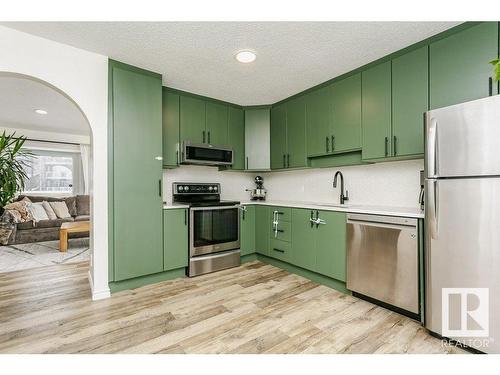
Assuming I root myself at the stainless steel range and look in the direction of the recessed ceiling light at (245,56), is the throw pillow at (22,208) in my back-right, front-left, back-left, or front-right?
back-right

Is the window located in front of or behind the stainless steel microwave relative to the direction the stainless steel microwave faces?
behind

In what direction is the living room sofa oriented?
toward the camera

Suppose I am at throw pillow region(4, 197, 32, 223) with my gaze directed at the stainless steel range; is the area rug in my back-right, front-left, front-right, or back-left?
front-right

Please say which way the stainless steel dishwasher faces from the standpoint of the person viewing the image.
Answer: facing the viewer and to the left of the viewer

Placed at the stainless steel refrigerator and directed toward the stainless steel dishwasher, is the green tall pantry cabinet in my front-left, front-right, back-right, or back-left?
front-left

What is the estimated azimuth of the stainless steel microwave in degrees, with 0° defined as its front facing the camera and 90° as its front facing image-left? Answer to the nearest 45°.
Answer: approximately 315°

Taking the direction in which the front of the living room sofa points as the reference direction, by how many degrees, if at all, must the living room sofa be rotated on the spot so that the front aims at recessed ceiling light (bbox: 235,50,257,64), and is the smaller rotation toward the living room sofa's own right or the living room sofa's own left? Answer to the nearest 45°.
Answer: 0° — it already faces it

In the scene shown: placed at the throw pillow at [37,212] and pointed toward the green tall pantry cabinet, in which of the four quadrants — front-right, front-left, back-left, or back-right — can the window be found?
back-left

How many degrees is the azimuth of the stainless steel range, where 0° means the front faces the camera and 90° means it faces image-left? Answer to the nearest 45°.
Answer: approximately 315°

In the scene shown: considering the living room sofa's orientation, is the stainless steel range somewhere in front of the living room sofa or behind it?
in front

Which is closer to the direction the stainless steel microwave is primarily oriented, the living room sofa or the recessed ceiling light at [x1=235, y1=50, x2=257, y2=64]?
the recessed ceiling light
